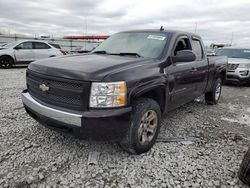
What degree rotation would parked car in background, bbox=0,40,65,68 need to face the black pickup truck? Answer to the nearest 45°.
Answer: approximately 90° to its left

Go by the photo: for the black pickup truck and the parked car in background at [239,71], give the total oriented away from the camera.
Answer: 0

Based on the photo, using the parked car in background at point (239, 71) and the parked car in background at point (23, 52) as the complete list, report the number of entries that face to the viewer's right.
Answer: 0

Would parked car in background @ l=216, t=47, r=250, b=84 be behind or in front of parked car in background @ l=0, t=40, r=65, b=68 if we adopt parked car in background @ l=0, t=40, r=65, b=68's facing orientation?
behind

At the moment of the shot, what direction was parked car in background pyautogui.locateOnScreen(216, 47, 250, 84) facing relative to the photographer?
facing the viewer and to the left of the viewer

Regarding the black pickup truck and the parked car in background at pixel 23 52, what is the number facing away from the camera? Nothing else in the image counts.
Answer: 0

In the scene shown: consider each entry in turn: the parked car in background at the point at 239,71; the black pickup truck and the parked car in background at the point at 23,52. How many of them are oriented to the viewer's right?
0

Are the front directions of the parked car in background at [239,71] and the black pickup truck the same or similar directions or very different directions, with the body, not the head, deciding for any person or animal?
same or similar directions

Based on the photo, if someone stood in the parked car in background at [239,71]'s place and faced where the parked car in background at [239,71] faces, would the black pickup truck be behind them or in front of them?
in front

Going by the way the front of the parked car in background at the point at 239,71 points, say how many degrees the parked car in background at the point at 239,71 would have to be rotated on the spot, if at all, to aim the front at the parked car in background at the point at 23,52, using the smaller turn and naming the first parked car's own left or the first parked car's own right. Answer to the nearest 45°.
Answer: approximately 45° to the first parked car's own right

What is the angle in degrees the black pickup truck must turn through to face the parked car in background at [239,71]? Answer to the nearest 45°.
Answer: approximately 180°

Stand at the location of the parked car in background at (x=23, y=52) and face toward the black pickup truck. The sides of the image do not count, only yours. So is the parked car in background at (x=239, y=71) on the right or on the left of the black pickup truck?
left

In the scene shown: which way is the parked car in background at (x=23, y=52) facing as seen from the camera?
to the viewer's left
